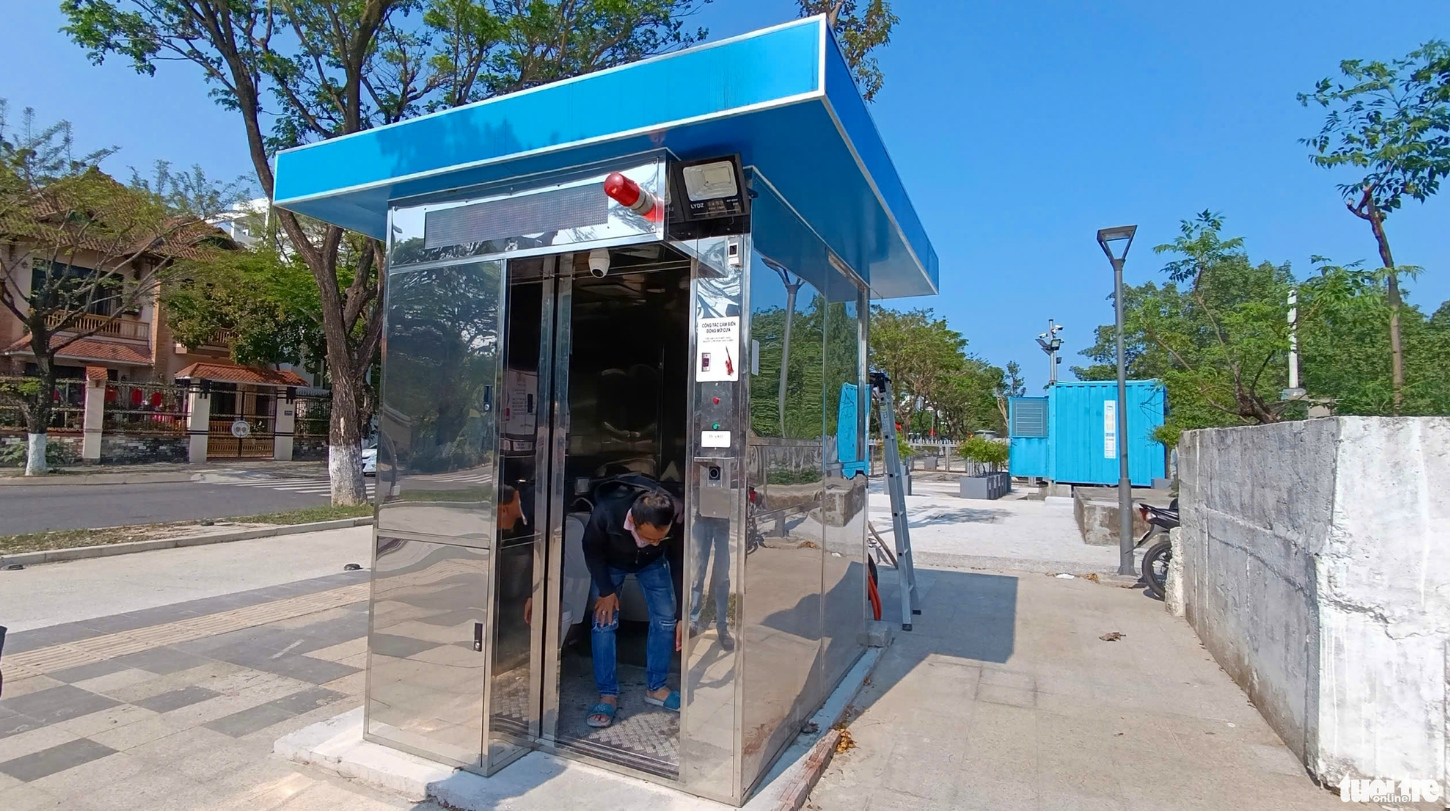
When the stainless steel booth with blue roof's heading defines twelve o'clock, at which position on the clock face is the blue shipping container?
The blue shipping container is roughly at 6 o'clock from the stainless steel booth with blue roof.

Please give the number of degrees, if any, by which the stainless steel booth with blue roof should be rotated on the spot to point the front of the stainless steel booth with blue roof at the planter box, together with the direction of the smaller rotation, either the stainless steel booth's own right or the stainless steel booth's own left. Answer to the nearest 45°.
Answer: approximately 180°

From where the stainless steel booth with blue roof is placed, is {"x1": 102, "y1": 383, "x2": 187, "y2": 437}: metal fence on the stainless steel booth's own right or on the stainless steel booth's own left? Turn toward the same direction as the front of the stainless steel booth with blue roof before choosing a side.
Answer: on the stainless steel booth's own right

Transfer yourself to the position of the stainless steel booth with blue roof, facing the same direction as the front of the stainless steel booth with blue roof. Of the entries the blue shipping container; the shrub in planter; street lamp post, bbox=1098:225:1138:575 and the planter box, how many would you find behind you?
4

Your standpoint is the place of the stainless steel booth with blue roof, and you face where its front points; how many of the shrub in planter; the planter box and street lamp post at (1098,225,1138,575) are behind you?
3

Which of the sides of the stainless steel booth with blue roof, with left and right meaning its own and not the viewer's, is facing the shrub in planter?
back

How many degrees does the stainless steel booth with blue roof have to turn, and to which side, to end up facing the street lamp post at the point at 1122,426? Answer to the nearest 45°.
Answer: approximately 180°

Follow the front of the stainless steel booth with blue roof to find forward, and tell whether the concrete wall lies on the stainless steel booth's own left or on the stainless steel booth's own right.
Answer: on the stainless steel booth's own left

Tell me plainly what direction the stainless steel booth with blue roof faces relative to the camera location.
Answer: facing the viewer and to the left of the viewer

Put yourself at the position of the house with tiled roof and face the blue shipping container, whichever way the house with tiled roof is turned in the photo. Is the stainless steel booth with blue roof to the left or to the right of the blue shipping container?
right
